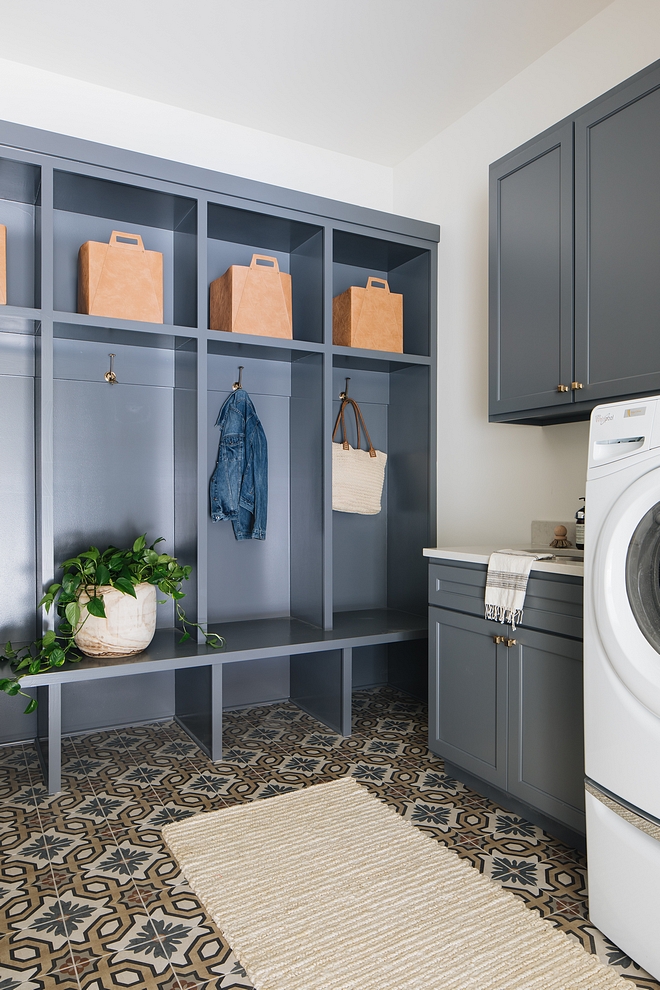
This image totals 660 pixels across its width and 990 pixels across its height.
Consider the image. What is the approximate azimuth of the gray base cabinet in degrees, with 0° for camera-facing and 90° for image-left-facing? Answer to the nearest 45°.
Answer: approximately 45°

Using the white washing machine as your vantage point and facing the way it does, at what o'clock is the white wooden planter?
The white wooden planter is roughly at 2 o'clock from the white washing machine.

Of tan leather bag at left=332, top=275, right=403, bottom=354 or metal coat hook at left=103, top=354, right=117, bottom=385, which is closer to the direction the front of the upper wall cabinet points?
the metal coat hook

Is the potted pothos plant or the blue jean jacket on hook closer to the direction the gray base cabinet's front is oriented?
the potted pothos plant

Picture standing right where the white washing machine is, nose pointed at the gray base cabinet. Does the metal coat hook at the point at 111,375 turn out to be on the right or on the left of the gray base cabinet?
left

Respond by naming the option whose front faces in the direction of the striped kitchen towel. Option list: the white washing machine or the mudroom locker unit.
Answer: the mudroom locker unit

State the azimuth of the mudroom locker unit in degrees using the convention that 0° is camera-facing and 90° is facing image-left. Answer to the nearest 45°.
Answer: approximately 315°
